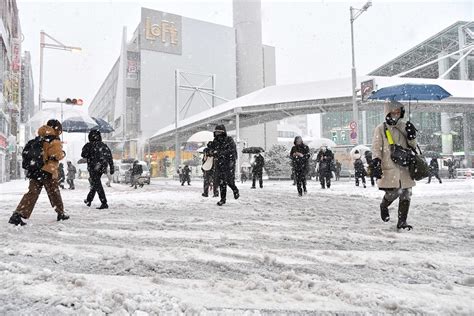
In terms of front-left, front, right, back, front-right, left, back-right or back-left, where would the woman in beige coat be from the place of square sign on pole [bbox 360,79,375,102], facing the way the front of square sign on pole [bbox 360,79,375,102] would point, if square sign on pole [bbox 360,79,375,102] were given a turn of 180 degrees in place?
back-right

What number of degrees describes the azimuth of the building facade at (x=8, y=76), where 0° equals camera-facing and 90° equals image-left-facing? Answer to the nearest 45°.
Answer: approximately 270°

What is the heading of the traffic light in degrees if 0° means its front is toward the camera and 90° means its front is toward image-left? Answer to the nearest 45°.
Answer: approximately 0°

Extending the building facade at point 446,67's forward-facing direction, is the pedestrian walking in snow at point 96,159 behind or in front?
in front

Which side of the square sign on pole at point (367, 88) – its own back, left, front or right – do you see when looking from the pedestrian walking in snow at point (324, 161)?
front

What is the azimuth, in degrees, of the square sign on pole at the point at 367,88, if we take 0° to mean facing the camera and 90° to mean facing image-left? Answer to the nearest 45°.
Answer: approximately 45°

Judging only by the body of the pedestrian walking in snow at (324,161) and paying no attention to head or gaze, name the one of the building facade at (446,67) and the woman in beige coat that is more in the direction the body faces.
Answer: the woman in beige coat

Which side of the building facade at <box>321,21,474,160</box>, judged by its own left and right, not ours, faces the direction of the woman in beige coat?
front

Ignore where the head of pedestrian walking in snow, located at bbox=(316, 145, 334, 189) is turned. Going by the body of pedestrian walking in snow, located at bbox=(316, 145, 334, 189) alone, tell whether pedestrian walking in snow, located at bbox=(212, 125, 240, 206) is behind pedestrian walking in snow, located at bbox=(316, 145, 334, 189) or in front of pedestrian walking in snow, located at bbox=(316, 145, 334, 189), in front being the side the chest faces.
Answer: in front
